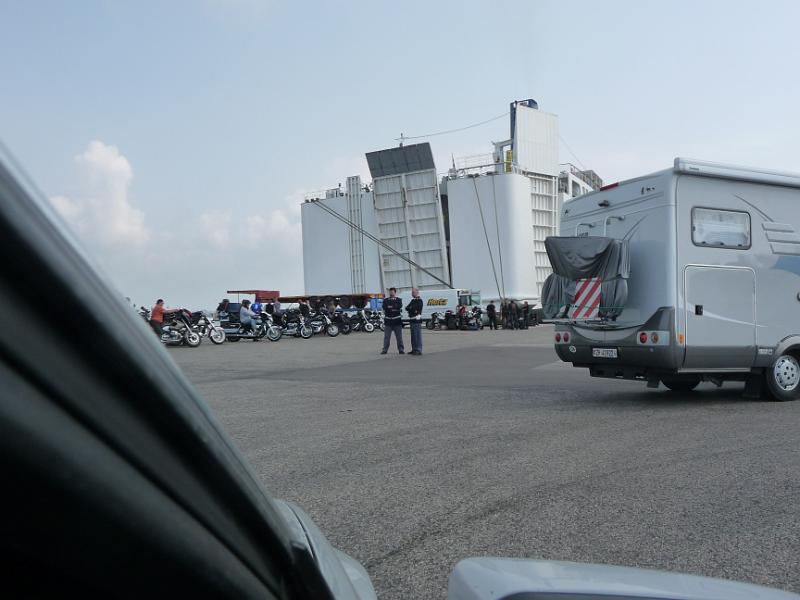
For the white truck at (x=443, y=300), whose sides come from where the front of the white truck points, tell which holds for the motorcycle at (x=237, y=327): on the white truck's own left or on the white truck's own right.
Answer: on the white truck's own right

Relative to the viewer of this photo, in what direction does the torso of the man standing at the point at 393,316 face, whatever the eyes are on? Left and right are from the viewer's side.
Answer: facing the viewer

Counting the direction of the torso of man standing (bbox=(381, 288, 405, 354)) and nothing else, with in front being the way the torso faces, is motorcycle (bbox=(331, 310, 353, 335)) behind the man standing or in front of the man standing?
behind

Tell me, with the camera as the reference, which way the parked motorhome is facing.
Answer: facing away from the viewer and to the right of the viewer

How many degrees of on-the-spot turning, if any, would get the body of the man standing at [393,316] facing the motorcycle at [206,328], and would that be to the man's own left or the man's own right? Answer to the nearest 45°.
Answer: approximately 135° to the man's own right

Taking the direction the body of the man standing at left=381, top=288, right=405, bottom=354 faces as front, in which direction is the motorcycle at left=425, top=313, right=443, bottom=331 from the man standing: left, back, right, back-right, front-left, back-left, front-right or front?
back

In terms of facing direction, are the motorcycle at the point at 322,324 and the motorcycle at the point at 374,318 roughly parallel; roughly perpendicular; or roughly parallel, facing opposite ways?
roughly parallel

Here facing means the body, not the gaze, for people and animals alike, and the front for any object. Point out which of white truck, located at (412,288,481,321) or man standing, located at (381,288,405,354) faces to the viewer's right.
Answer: the white truck

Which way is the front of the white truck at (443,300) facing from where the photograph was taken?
facing to the right of the viewer

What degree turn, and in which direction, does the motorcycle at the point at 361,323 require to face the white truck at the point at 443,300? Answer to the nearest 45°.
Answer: approximately 90° to its left
